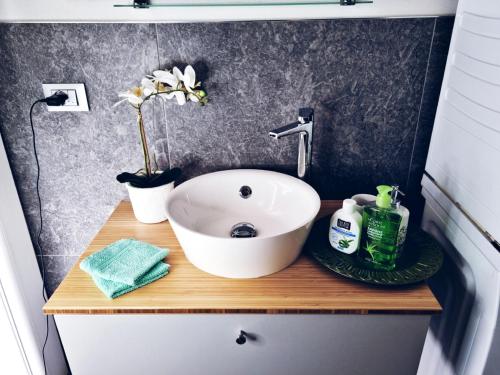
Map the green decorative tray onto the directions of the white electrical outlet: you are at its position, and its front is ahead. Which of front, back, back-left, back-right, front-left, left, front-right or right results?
front-left

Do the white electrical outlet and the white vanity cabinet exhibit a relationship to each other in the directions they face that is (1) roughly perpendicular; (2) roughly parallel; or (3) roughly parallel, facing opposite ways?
roughly parallel

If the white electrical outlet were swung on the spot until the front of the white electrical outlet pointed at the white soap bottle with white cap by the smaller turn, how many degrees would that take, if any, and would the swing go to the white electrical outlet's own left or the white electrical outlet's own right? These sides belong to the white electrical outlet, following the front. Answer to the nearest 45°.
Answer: approximately 45° to the white electrical outlet's own left

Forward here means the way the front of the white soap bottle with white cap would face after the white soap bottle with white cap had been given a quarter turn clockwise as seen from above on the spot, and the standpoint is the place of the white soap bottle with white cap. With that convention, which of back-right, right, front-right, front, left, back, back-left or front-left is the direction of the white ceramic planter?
front

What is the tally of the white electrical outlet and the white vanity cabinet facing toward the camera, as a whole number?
2

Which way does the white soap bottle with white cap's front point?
toward the camera

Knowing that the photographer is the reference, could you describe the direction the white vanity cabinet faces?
facing the viewer

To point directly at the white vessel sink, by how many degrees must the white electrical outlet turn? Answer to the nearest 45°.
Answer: approximately 45° to its left

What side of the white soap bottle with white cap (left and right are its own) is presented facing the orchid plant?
right
